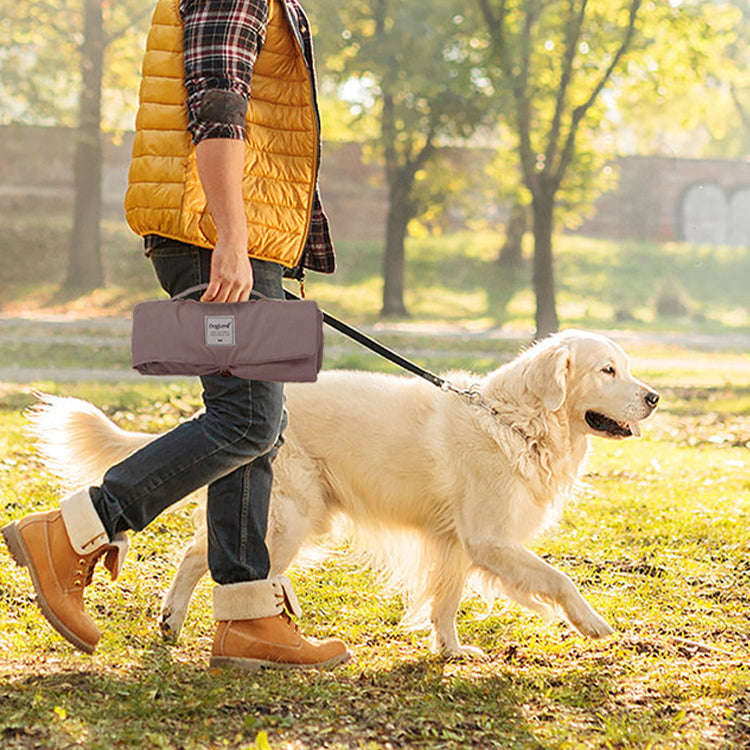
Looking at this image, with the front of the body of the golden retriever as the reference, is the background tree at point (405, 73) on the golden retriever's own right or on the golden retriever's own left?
on the golden retriever's own left

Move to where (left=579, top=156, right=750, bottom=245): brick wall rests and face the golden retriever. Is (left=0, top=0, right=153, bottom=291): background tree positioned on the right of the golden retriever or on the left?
right

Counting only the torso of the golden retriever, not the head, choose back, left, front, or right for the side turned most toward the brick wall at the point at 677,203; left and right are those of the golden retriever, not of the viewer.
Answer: left

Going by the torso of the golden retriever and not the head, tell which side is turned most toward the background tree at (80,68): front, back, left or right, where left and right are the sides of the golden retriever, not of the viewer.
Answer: left

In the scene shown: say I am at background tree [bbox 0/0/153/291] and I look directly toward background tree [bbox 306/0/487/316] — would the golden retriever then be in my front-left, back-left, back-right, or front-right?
front-right

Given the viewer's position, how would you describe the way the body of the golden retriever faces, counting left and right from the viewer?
facing to the right of the viewer

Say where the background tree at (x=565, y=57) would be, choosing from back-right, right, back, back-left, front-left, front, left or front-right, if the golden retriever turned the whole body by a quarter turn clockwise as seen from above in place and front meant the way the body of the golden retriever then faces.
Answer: back

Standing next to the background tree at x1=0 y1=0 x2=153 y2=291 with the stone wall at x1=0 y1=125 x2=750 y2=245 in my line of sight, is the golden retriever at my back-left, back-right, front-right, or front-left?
back-right
